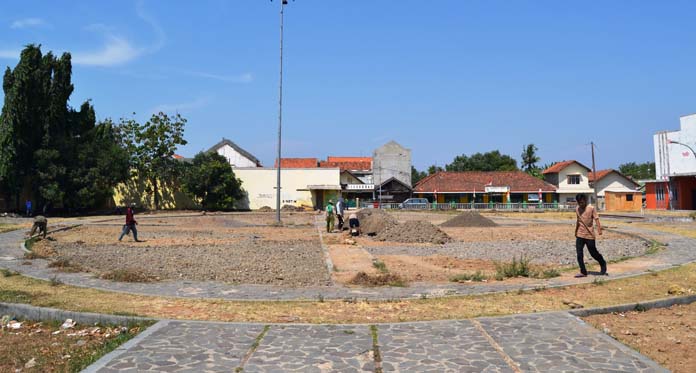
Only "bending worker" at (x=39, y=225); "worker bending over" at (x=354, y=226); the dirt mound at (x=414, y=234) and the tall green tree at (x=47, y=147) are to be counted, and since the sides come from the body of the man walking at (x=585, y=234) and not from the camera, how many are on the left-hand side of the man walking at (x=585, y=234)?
0

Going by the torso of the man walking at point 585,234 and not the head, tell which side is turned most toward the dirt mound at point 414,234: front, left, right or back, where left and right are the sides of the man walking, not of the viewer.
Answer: right

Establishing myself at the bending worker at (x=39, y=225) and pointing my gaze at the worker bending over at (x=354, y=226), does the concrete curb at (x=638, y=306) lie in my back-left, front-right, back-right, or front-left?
front-right

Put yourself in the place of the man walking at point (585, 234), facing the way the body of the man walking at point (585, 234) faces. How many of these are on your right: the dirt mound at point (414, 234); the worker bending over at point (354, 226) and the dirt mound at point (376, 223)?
3

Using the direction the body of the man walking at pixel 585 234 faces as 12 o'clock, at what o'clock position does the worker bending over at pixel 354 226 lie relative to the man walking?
The worker bending over is roughly at 3 o'clock from the man walking.

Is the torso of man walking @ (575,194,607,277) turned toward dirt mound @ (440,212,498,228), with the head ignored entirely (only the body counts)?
no

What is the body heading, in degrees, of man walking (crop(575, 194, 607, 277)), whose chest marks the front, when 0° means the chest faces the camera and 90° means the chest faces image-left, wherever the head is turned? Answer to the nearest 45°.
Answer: approximately 45°

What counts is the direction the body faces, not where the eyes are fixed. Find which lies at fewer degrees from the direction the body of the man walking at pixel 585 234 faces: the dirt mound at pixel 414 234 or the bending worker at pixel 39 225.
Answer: the bending worker

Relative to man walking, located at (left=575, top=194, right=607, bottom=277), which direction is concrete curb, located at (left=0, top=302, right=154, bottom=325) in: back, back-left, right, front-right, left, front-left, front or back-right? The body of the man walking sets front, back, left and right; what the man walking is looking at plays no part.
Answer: front

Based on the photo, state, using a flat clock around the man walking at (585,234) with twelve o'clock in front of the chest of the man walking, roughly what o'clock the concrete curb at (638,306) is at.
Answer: The concrete curb is roughly at 10 o'clock from the man walking.

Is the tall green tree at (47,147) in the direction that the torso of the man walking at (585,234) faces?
no

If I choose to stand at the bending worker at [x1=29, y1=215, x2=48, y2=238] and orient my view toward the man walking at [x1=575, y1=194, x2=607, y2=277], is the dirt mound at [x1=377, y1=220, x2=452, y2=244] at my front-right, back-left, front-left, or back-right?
front-left

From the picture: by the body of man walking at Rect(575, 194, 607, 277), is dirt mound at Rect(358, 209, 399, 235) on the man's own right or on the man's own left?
on the man's own right

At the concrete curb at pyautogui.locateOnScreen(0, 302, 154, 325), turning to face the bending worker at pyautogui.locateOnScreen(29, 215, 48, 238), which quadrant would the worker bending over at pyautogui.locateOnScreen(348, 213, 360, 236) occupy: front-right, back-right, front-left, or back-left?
front-right
